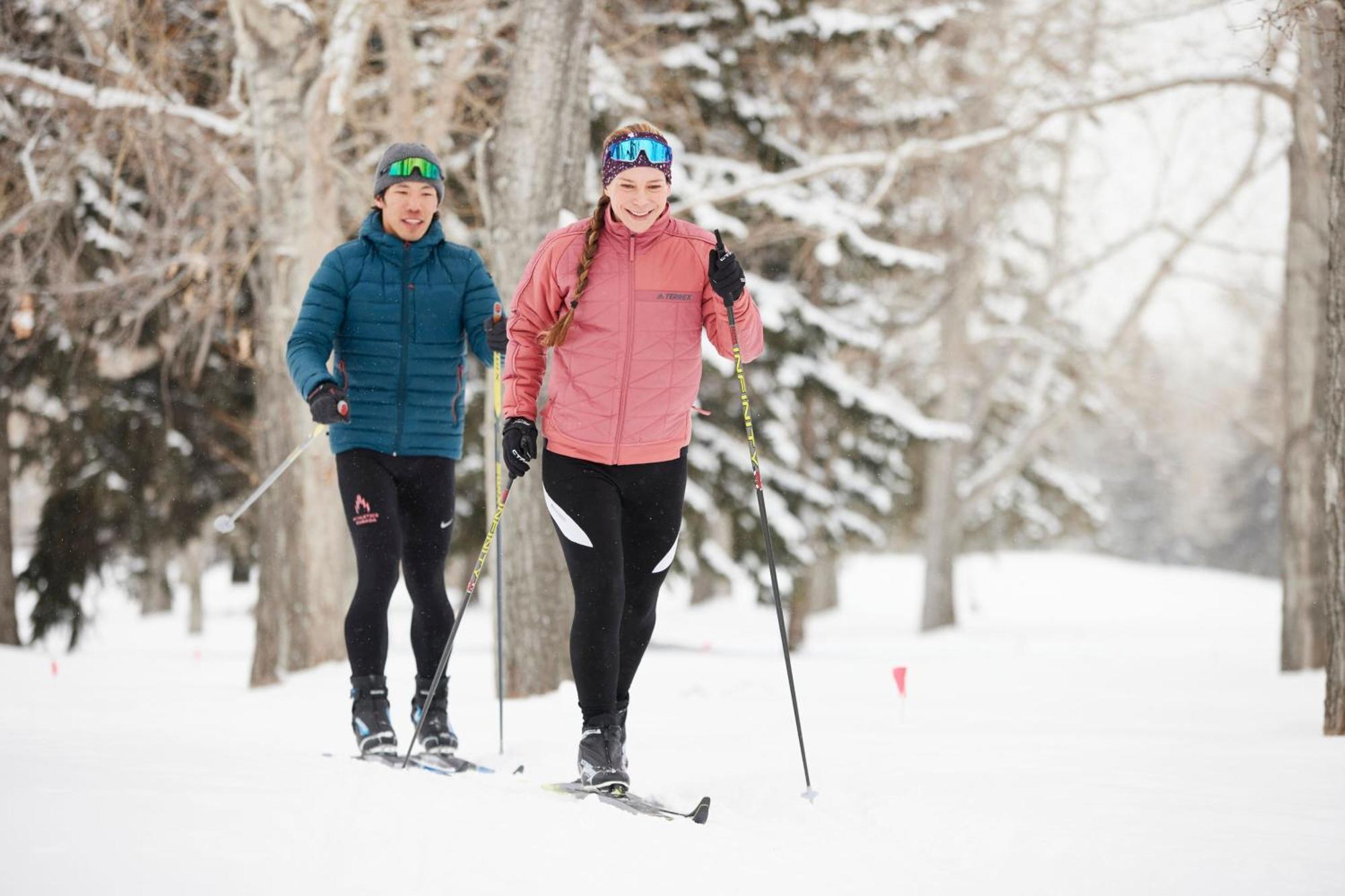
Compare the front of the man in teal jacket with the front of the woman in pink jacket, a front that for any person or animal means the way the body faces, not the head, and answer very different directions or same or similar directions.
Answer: same or similar directions

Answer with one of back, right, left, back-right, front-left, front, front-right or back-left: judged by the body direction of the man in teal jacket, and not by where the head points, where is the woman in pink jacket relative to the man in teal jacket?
front-left

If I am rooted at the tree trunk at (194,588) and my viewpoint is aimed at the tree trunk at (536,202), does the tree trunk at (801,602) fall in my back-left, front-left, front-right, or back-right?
front-left

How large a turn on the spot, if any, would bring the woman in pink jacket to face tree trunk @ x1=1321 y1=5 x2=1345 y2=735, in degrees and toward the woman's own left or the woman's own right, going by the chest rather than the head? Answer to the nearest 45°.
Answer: approximately 135° to the woman's own left

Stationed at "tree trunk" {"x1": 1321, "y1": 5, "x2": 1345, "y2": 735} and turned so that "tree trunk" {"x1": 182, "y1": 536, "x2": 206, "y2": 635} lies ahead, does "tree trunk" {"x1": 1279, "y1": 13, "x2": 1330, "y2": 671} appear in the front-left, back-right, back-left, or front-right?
front-right

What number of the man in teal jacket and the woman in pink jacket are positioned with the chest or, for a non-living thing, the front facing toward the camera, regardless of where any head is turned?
2

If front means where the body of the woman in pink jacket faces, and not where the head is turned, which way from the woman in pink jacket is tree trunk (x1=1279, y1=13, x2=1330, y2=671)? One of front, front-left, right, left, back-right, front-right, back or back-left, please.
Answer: back-left

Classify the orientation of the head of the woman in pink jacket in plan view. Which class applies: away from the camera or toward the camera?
toward the camera

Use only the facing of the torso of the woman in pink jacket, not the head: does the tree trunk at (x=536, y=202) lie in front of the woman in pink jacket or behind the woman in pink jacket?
behind

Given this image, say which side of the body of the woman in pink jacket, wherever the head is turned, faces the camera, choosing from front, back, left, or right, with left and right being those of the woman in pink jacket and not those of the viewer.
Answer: front

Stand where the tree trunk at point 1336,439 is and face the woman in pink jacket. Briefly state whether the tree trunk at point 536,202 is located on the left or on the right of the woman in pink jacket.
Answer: right

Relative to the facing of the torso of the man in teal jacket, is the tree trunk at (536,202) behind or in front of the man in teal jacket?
behind
